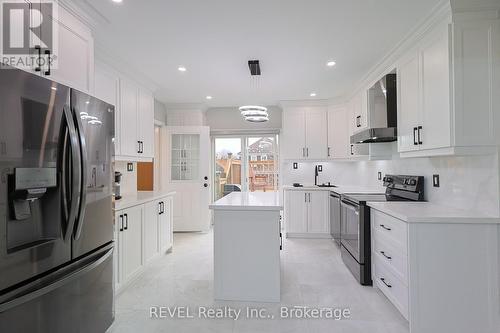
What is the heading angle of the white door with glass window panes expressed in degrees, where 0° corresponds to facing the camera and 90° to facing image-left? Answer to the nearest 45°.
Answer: approximately 0°

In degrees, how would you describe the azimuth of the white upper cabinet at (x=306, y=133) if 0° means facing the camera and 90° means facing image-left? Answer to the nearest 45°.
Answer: approximately 0°

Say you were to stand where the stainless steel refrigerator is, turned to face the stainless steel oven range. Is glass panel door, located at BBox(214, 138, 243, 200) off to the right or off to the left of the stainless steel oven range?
left

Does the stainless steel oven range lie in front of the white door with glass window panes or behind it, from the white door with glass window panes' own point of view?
in front

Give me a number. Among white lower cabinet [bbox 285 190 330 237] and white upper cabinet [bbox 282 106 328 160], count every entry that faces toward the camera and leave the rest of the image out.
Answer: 2

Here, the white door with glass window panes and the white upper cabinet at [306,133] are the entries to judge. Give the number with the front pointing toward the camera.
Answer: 2

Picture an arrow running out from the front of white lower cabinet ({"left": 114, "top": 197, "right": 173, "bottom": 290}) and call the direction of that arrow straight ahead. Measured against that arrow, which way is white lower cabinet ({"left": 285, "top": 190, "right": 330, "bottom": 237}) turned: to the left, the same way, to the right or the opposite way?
to the right

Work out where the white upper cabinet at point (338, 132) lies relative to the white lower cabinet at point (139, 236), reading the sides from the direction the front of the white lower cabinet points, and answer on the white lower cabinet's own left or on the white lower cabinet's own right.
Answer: on the white lower cabinet's own left
